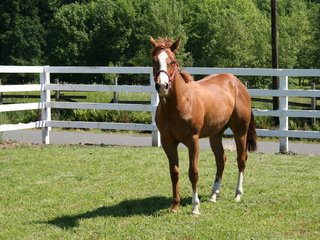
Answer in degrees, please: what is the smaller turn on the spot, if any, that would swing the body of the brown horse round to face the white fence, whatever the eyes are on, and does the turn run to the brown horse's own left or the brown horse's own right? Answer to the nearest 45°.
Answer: approximately 135° to the brown horse's own right

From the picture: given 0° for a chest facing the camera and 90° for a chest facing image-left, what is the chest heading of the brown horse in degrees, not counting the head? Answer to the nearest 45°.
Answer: approximately 45°
